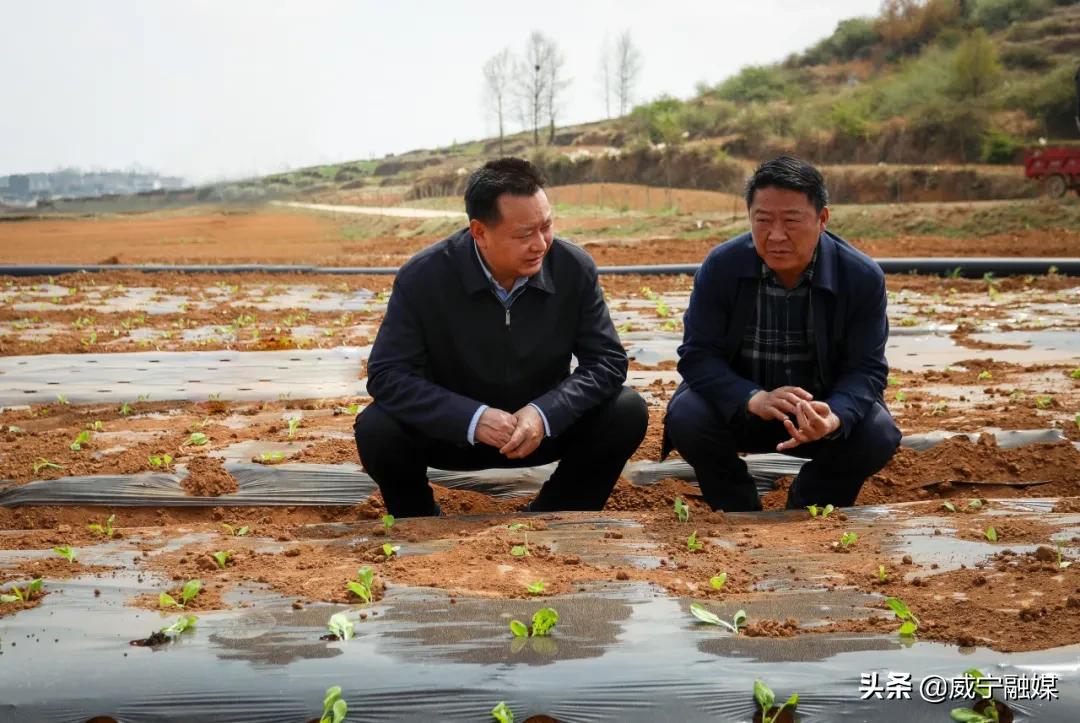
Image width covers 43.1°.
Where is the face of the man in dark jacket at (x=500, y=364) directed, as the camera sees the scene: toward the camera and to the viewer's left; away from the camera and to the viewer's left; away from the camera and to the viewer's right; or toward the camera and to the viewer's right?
toward the camera and to the viewer's right

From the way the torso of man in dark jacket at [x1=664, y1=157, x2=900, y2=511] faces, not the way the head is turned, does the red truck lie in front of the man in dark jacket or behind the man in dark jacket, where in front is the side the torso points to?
behind

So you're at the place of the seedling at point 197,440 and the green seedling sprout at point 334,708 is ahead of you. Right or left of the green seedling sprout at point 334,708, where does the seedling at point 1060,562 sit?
left

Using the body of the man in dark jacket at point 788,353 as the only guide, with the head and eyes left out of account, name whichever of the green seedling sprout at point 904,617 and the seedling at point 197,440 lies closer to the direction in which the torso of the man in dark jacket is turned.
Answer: the green seedling sprout

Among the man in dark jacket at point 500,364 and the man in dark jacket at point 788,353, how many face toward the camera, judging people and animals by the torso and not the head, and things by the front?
2

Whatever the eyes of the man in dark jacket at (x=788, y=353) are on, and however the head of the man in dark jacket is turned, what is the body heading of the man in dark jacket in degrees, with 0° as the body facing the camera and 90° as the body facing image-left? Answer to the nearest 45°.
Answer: approximately 0°

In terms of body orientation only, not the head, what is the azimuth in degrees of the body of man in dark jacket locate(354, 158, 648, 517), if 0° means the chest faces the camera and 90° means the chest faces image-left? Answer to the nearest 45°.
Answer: approximately 0°

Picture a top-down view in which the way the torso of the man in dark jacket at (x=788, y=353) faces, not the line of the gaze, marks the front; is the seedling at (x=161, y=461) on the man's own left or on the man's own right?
on the man's own right
